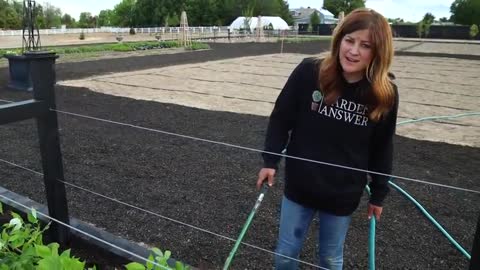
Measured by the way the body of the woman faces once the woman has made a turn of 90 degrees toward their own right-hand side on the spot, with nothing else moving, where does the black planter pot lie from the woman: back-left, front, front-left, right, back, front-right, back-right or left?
front-right

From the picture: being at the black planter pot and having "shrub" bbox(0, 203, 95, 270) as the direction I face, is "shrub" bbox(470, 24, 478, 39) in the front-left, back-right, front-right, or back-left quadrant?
back-left

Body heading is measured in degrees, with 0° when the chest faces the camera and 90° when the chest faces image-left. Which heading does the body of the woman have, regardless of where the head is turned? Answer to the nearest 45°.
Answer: approximately 0°

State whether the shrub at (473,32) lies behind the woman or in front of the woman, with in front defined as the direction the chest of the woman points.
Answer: behind

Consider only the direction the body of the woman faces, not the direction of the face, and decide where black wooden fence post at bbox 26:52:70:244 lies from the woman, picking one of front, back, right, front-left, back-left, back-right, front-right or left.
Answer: right

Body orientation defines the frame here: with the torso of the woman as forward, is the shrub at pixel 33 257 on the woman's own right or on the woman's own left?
on the woman's own right

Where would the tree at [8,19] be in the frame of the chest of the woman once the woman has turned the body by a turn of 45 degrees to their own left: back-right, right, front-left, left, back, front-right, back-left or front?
back
